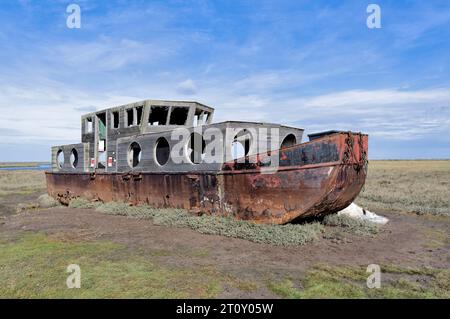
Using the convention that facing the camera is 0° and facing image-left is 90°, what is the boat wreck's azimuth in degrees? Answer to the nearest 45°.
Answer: approximately 315°
